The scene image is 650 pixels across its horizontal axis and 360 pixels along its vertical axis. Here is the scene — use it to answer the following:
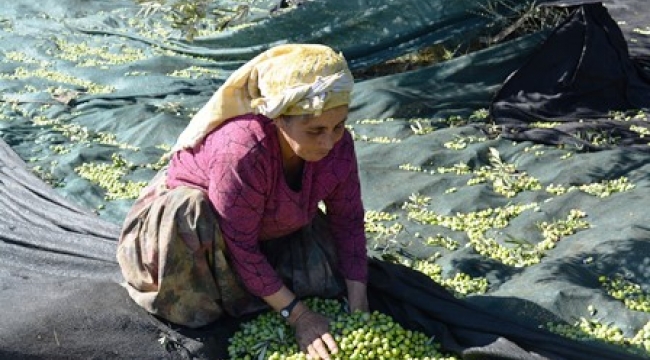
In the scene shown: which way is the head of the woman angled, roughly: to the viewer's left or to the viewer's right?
to the viewer's right

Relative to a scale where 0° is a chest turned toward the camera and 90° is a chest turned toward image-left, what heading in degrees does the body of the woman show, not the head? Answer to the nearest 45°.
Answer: approximately 315°
